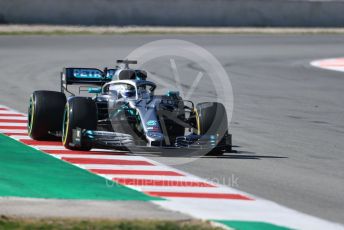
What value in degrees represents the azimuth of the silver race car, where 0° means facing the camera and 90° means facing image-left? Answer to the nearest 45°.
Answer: approximately 0°
